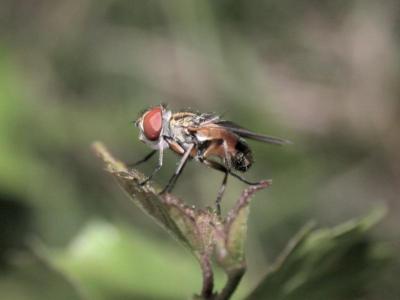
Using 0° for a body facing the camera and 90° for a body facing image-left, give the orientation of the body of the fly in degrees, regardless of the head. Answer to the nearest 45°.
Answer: approximately 90°
